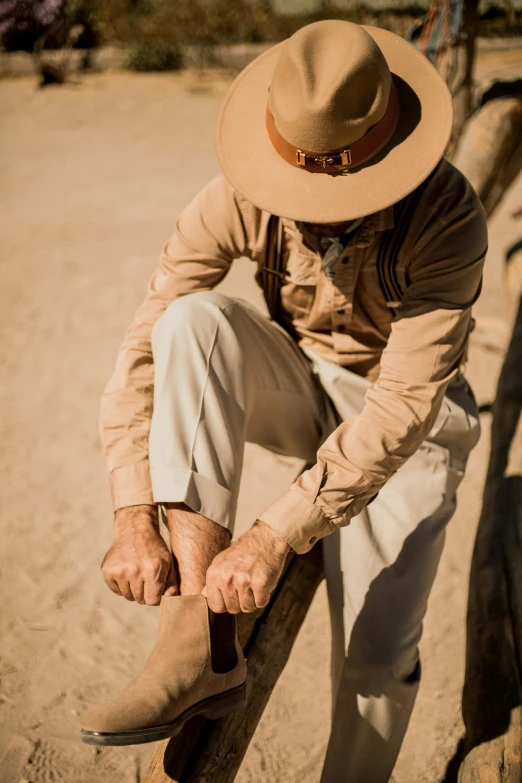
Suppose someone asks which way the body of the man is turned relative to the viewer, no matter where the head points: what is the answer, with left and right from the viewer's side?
facing the viewer and to the left of the viewer

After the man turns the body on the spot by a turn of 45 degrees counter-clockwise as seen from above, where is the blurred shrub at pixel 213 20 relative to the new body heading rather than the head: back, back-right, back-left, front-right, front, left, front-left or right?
back

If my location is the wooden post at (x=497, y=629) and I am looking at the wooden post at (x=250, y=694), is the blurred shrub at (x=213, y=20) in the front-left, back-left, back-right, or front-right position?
back-right

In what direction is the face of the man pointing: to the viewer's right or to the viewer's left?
to the viewer's left

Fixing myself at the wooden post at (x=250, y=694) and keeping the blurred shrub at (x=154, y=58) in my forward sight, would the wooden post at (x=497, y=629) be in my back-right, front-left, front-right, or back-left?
front-right

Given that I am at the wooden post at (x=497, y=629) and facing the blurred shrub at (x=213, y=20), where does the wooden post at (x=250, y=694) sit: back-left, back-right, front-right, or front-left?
back-left
